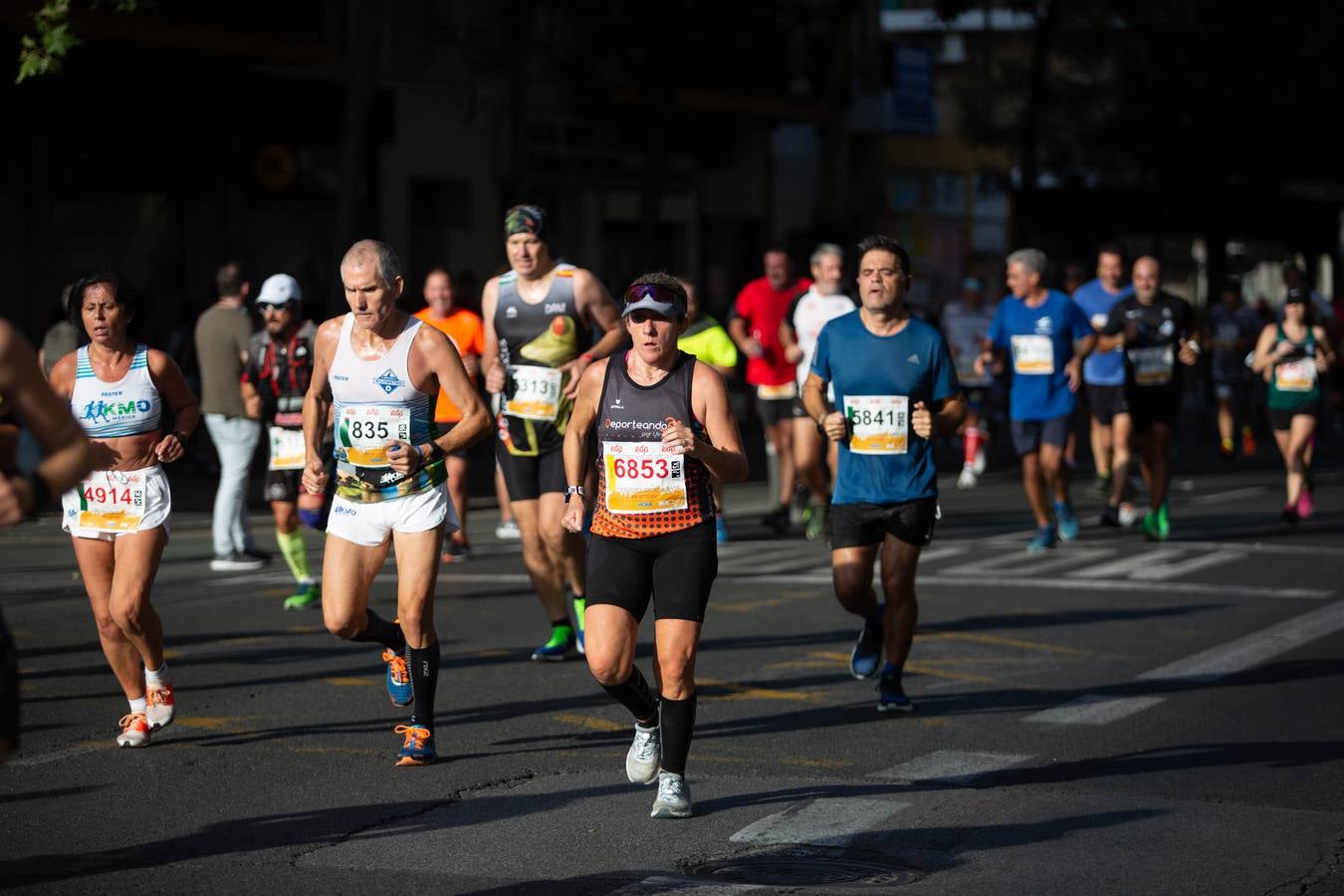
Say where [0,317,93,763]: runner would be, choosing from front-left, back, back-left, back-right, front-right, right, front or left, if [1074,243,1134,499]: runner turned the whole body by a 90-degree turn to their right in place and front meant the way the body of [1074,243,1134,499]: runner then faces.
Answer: left

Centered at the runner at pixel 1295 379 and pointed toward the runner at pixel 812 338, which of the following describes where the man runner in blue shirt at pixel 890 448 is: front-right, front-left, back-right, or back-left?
front-left

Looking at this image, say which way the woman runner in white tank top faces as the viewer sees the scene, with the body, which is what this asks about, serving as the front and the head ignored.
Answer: toward the camera

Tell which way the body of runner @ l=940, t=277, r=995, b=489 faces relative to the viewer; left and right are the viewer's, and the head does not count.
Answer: facing the viewer

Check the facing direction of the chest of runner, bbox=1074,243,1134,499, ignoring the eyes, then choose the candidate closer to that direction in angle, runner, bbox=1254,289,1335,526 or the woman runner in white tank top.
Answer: the woman runner in white tank top

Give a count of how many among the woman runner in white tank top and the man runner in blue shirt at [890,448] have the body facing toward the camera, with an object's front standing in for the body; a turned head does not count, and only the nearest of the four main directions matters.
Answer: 2

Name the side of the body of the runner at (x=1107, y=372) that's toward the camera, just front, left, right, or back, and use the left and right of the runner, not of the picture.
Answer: front

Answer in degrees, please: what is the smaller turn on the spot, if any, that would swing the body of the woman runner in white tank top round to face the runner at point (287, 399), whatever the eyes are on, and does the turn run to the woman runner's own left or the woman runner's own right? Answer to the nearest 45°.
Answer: approximately 180°

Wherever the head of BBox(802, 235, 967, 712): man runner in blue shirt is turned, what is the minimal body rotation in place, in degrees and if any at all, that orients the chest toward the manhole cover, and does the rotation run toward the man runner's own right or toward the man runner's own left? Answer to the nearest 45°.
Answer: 0° — they already face it

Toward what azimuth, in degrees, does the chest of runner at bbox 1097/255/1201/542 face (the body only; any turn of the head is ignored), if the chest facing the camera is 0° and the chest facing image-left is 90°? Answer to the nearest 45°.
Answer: approximately 0°
